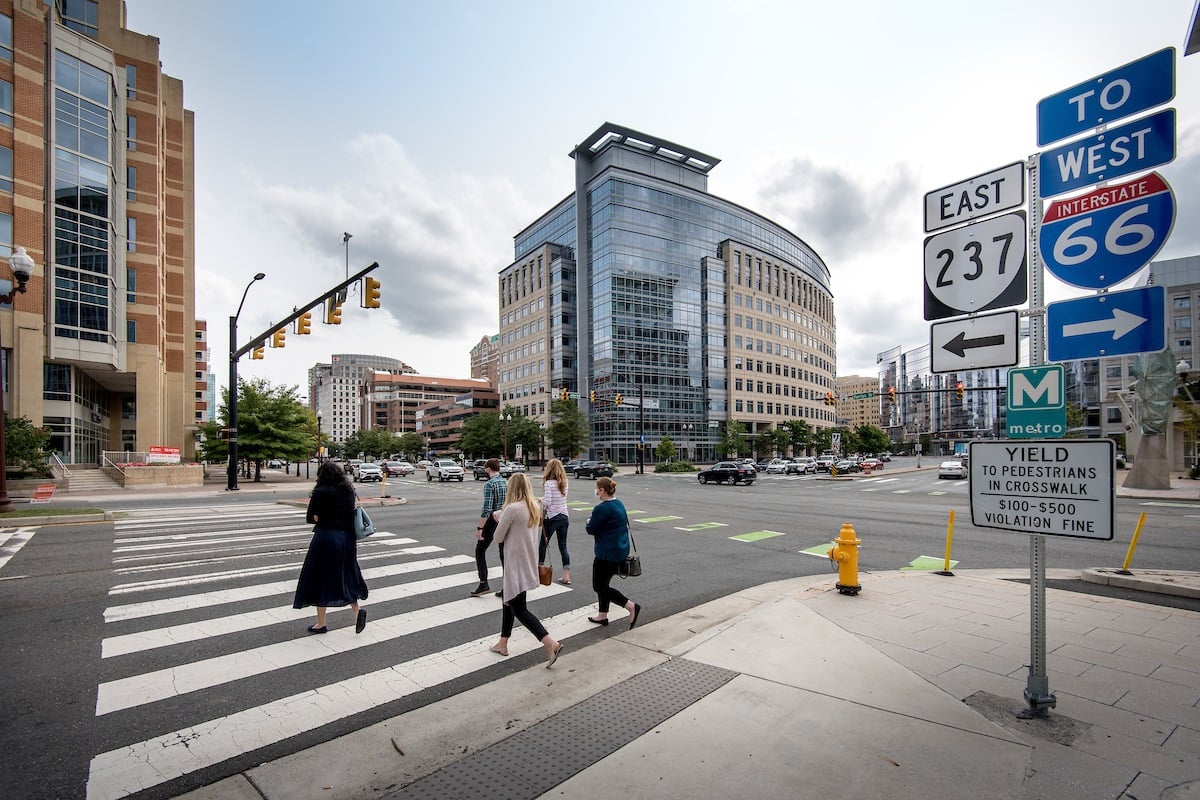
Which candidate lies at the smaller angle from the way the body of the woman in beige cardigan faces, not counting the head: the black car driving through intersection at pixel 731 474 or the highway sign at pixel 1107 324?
the black car driving through intersection

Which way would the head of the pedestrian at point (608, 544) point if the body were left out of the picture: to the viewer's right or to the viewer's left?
to the viewer's left

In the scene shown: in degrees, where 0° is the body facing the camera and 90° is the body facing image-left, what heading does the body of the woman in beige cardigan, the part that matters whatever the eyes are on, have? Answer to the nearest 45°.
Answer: approximately 135°

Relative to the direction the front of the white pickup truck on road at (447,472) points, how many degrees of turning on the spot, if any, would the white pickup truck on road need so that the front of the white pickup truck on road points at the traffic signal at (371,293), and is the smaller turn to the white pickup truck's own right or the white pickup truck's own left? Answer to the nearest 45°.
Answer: approximately 45° to the white pickup truck's own right

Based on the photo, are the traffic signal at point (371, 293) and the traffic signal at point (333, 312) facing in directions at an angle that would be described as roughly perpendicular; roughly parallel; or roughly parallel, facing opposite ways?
roughly parallel
